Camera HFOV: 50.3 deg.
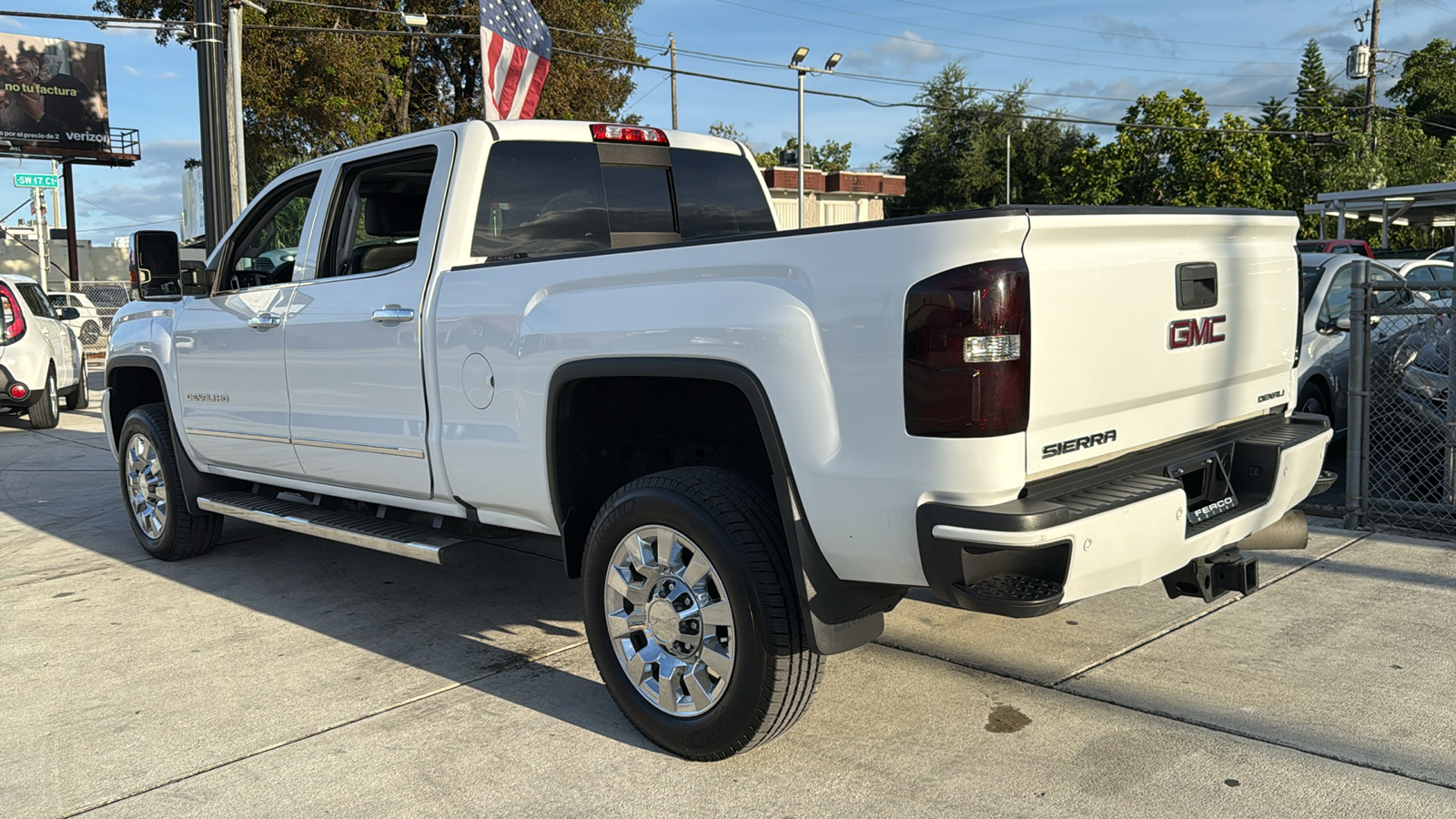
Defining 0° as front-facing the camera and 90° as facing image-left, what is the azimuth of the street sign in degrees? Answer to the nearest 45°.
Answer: approximately 0°

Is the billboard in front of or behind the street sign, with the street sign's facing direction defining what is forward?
behind

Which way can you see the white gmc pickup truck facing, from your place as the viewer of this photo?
facing away from the viewer and to the left of the viewer

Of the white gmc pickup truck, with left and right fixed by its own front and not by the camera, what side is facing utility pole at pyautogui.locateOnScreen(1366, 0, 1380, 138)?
right

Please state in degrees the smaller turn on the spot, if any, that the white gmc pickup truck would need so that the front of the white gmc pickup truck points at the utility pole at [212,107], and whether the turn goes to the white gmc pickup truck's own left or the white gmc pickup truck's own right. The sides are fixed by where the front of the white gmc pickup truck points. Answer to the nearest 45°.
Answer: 0° — it already faces it

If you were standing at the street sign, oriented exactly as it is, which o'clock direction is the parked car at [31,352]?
The parked car is roughly at 12 o'clock from the street sign.

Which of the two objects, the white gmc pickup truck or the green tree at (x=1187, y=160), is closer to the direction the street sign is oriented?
the white gmc pickup truck

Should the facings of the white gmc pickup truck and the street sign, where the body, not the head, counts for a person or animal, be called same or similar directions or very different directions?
very different directions

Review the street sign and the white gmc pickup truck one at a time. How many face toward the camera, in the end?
1

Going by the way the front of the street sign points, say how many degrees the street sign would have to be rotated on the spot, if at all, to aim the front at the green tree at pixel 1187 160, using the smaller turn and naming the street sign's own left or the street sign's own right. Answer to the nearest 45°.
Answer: approximately 90° to the street sign's own left
